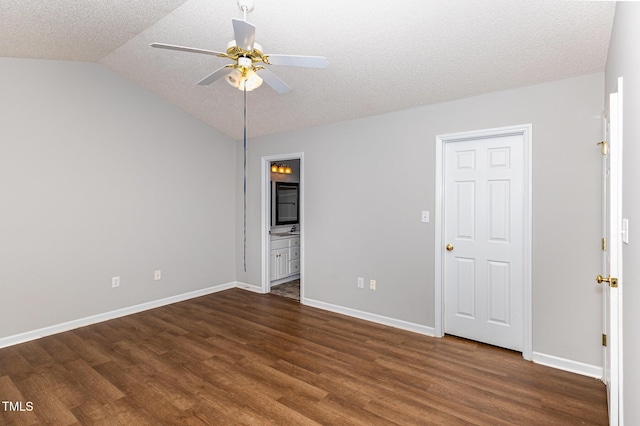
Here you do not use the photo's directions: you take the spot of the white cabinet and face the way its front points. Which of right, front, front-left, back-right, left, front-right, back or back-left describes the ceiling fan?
front-right

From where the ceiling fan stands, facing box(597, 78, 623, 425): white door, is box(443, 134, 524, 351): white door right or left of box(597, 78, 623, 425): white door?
left

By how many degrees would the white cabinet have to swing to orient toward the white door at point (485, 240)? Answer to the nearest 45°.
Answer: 0° — it already faces it

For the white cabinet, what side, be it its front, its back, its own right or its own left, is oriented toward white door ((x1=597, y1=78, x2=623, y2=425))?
front

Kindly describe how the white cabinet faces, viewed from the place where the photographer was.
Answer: facing the viewer and to the right of the viewer

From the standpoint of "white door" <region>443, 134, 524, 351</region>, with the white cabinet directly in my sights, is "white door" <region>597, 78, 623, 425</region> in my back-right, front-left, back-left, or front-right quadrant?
back-left
